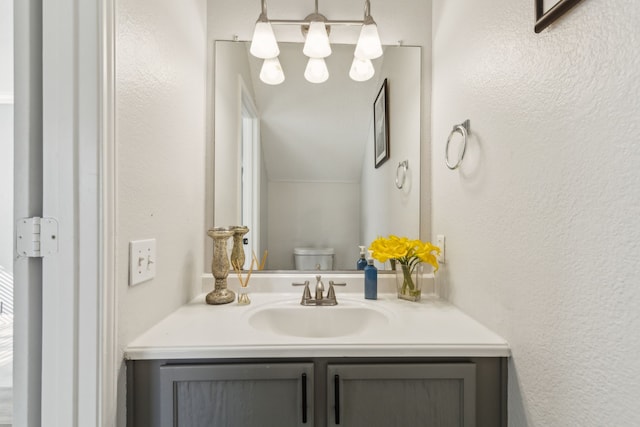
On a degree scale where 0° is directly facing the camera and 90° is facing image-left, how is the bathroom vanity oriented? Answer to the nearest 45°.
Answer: approximately 0°

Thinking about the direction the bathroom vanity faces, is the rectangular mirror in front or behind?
behind

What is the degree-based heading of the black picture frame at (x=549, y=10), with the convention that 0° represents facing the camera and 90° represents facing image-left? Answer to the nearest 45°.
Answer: approximately 90°
